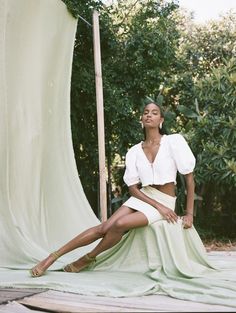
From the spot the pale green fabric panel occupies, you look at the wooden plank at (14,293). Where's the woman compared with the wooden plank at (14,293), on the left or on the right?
left

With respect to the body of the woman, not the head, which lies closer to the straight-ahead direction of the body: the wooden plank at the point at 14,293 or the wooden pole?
the wooden plank

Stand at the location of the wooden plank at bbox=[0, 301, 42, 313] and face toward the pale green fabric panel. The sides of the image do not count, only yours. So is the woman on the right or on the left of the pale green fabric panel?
right

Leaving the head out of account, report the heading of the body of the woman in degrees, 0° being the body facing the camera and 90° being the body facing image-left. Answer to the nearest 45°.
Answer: approximately 45°

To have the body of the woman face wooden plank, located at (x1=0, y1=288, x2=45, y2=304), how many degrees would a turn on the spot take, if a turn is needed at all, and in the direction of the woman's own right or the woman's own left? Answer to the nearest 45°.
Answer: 0° — they already face it

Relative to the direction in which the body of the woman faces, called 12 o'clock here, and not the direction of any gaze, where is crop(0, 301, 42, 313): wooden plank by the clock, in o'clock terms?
The wooden plank is roughly at 12 o'clock from the woman.

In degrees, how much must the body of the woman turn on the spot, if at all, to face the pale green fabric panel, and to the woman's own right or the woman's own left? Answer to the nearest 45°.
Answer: approximately 90° to the woman's own right

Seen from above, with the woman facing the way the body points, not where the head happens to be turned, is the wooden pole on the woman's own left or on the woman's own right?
on the woman's own right
